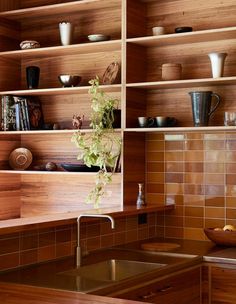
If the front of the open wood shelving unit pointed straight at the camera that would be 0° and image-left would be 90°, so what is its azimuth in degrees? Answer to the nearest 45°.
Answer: approximately 45°

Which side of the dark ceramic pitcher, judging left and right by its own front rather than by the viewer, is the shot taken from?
left

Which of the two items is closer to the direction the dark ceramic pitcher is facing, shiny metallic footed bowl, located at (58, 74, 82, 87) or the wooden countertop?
the shiny metallic footed bowl

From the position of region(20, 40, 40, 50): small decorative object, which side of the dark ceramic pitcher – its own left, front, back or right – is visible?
front

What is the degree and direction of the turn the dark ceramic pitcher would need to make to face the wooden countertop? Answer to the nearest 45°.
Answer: approximately 45° to its left
